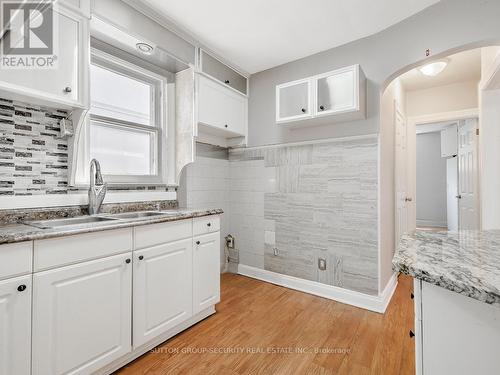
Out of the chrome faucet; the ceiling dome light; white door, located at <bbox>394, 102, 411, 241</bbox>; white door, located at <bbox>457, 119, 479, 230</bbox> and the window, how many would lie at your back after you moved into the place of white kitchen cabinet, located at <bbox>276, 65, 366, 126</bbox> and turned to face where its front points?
3

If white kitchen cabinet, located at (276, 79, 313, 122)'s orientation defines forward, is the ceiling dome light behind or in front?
behind

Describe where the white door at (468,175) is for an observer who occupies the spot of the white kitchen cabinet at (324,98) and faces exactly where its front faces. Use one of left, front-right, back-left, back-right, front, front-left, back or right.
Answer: back

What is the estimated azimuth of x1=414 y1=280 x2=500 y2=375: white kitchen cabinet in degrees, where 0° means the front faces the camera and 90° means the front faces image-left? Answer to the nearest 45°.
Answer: approximately 90°

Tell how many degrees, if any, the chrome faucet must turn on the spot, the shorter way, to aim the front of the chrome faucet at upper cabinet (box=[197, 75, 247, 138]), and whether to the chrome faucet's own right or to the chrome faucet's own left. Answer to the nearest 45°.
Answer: approximately 45° to the chrome faucet's own left

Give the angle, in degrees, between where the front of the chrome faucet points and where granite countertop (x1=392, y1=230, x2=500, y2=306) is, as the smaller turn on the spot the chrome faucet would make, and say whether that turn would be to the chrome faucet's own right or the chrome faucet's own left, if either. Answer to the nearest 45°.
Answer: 0° — it already faces it
